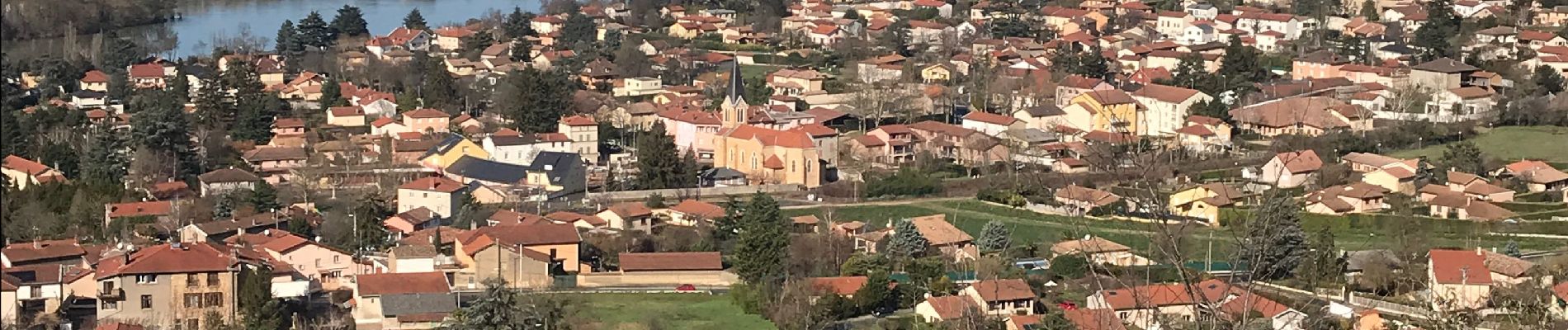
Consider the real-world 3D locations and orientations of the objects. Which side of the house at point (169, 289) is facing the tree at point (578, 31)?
back

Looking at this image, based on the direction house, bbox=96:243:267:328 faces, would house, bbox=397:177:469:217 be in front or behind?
behind

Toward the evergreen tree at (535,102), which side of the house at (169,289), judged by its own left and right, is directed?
back

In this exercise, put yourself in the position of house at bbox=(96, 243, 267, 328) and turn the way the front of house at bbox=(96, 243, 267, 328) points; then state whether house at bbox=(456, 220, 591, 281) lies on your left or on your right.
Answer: on your left

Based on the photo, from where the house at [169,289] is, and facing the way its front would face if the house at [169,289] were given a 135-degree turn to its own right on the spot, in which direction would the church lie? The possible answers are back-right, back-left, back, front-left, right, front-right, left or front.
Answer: right

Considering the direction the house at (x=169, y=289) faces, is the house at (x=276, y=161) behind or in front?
behind

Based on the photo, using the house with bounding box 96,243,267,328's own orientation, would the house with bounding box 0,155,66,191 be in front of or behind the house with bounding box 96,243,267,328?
behind

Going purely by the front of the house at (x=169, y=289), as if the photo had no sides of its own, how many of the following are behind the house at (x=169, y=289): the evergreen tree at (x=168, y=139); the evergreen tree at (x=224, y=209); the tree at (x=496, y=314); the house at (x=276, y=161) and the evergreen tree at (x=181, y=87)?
4

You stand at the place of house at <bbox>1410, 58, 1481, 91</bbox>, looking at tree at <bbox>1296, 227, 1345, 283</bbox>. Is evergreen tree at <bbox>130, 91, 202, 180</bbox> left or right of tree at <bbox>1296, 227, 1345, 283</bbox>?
right

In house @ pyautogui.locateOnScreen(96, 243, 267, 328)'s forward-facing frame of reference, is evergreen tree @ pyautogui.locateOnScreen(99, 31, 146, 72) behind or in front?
behind

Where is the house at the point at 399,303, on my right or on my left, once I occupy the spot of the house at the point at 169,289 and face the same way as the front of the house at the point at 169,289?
on my left

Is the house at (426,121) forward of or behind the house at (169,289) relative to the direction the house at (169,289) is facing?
behind

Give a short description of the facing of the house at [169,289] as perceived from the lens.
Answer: facing the viewer

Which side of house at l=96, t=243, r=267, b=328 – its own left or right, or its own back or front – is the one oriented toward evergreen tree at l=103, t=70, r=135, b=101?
back

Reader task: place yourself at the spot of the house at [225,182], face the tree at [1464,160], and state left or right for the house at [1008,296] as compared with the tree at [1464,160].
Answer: right

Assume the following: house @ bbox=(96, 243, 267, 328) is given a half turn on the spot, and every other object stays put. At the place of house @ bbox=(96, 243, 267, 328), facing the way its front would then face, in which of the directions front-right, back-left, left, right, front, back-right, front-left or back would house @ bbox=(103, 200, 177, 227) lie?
front
